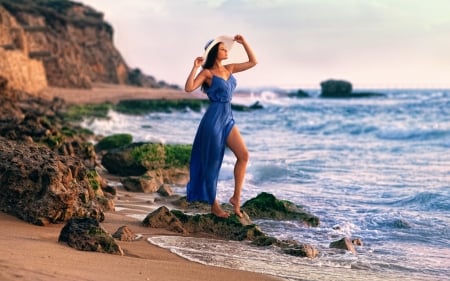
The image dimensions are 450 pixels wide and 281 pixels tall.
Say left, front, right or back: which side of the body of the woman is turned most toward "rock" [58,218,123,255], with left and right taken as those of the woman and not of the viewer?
right

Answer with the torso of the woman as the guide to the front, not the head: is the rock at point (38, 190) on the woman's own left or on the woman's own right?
on the woman's own right

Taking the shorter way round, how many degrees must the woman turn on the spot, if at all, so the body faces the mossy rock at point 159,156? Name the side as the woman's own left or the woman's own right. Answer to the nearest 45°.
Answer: approximately 135° to the woman's own left

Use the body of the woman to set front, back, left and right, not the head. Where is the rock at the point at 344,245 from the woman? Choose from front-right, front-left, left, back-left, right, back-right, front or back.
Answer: front-left

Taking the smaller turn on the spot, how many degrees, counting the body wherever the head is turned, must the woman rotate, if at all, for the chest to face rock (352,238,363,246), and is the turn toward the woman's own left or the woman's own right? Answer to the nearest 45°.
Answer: approximately 45° to the woman's own left

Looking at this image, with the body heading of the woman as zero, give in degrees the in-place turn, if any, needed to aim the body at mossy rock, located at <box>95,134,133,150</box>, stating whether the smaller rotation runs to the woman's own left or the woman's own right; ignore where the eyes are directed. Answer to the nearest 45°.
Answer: approximately 135° to the woman's own left

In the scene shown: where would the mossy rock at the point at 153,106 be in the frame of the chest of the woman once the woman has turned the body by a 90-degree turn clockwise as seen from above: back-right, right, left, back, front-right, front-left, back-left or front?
back-right

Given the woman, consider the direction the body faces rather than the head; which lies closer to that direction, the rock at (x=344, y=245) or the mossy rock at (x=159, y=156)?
the rock
